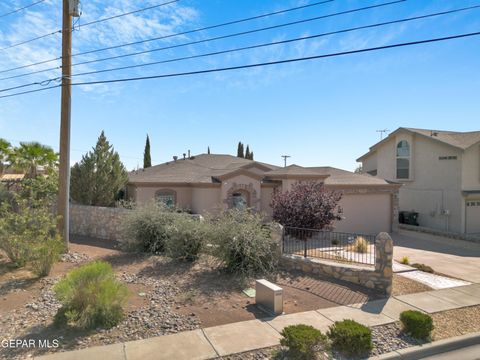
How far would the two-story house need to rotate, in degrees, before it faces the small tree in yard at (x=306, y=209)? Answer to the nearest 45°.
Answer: approximately 45° to its right

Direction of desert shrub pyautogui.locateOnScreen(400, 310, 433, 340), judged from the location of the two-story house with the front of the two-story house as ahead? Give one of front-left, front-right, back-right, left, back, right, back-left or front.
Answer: front-right

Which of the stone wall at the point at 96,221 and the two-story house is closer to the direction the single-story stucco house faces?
the stone wall

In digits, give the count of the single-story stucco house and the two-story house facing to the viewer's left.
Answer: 0

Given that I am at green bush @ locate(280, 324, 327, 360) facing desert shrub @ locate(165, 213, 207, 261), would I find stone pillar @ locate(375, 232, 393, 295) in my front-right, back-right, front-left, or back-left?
front-right

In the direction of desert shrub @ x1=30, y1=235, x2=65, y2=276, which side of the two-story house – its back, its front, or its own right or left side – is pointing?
right

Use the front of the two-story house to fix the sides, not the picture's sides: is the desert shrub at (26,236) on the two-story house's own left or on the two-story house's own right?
on the two-story house's own right

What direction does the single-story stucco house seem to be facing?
toward the camera

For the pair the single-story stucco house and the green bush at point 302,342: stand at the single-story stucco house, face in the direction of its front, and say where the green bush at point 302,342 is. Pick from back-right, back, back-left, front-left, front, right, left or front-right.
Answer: front

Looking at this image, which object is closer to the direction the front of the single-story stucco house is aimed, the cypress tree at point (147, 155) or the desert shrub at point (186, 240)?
the desert shrub

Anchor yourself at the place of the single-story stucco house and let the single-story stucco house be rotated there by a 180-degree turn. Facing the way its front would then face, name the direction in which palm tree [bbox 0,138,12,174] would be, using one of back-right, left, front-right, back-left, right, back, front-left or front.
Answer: left

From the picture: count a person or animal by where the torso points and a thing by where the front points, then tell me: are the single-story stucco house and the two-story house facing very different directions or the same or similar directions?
same or similar directions

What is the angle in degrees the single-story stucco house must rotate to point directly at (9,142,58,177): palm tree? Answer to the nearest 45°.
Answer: approximately 90° to its right

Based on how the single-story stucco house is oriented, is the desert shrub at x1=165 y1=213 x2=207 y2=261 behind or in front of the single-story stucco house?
in front

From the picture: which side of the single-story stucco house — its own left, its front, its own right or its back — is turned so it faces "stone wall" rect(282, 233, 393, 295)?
front

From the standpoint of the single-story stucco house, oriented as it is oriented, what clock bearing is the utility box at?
The utility box is roughly at 12 o'clock from the single-story stucco house.

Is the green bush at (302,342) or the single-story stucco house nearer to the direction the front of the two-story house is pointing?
the green bush

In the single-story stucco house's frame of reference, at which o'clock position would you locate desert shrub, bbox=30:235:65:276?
The desert shrub is roughly at 1 o'clock from the single-story stucco house.
